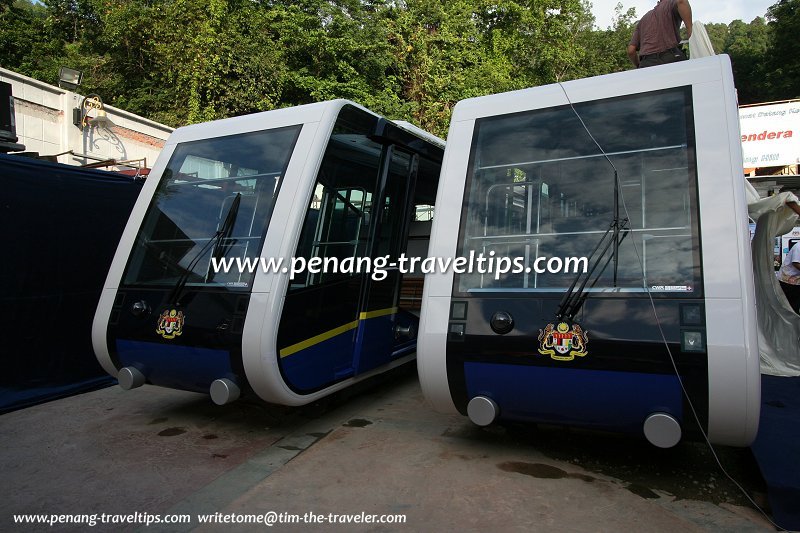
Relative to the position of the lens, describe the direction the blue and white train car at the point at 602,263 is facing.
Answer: facing the viewer

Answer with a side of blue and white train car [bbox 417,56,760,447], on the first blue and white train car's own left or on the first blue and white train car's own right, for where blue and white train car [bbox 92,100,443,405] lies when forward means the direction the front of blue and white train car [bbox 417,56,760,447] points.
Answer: on the first blue and white train car's own right

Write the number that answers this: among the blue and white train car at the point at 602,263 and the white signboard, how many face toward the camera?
2

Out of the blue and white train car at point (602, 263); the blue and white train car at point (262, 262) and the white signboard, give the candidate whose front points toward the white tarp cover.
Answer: the white signboard

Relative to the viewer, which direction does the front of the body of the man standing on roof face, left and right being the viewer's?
facing away from the viewer

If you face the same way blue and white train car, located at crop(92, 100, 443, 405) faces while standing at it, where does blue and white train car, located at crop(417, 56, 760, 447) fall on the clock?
blue and white train car, located at crop(417, 56, 760, 447) is roughly at 9 o'clock from blue and white train car, located at crop(92, 100, 443, 405).

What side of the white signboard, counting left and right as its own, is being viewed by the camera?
front

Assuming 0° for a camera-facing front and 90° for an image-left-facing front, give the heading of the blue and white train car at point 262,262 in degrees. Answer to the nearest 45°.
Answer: approximately 45°

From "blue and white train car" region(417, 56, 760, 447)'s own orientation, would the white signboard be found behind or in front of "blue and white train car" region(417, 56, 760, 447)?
behind

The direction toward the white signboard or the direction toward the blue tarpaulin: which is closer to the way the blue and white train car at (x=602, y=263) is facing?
the blue tarpaulin

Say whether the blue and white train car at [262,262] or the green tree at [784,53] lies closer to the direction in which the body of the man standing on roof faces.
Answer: the green tree

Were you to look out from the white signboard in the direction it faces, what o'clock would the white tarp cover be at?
The white tarp cover is roughly at 12 o'clock from the white signboard.
